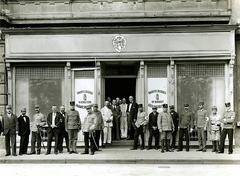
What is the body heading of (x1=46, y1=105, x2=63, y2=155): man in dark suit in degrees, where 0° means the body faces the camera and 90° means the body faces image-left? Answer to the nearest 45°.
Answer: approximately 0°

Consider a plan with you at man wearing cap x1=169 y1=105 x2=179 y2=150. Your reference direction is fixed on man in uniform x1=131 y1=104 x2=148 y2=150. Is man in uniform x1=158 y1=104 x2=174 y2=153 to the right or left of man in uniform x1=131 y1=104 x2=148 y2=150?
left

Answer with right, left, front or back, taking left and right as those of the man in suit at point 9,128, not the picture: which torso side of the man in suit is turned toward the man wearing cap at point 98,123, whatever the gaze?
left

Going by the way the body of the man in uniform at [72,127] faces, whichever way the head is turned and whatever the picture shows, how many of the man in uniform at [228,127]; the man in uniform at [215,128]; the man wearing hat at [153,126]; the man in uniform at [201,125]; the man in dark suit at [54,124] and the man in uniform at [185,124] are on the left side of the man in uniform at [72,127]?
5

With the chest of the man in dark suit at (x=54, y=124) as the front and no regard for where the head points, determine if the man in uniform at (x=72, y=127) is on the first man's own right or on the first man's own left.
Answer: on the first man's own left

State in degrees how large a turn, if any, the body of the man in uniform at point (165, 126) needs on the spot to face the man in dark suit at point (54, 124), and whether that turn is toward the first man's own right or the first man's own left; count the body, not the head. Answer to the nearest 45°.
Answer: approximately 90° to the first man's own right

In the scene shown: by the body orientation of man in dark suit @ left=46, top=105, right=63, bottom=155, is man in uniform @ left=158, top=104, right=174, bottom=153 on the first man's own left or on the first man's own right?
on the first man's own left

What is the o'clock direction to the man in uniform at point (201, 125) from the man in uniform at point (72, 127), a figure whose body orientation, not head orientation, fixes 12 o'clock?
the man in uniform at point (201, 125) is roughly at 9 o'clock from the man in uniform at point (72, 127).

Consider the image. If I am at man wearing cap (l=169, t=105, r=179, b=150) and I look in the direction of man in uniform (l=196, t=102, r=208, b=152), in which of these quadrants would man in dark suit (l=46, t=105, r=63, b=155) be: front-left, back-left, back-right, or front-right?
back-right

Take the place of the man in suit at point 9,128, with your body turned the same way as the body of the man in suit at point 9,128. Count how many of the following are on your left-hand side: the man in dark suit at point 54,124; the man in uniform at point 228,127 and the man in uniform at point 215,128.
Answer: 3

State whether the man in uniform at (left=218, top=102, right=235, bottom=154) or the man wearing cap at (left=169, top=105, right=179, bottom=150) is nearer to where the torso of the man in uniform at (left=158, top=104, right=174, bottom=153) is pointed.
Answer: the man in uniform

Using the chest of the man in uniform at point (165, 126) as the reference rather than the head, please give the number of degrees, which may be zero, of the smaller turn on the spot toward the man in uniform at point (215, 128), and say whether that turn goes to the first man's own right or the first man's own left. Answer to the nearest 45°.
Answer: approximately 90° to the first man's own left
